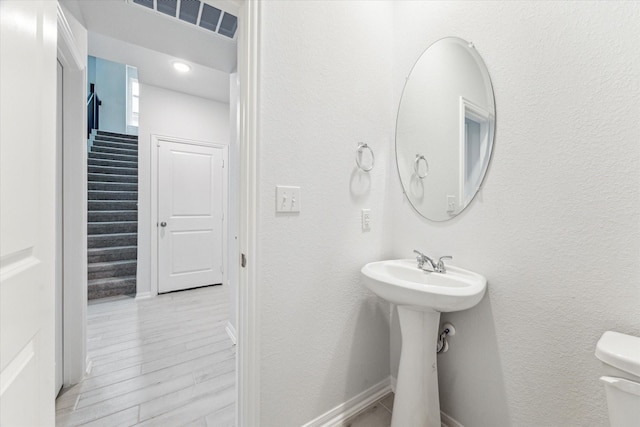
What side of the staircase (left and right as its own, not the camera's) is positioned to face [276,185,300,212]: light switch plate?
front

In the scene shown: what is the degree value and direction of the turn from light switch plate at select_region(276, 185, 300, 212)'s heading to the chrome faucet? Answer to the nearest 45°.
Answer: approximately 45° to its left

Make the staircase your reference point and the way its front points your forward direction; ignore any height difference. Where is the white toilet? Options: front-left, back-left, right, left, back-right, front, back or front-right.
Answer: front

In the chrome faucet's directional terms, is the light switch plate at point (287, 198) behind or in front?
in front

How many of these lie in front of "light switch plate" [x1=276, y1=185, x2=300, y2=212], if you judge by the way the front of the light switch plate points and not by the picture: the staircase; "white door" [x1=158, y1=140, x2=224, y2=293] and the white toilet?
1

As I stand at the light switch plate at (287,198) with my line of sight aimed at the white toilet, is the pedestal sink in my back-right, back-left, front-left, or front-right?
front-left

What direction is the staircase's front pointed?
toward the camera
